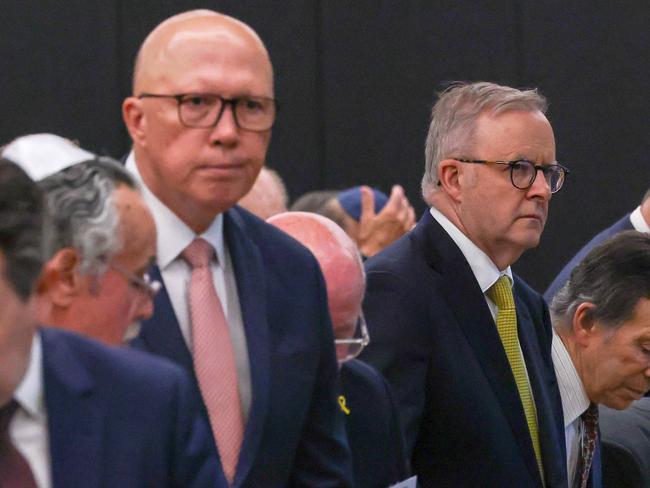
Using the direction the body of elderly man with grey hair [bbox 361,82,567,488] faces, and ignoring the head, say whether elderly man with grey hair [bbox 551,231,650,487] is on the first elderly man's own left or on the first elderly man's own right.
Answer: on the first elderly man's own left

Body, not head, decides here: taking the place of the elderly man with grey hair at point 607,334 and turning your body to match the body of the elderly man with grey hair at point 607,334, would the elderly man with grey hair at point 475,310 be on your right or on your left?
on your right

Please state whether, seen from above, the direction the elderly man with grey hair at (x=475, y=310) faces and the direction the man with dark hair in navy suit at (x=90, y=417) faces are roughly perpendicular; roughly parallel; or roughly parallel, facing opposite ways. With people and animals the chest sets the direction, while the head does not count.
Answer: roughly perpendicular

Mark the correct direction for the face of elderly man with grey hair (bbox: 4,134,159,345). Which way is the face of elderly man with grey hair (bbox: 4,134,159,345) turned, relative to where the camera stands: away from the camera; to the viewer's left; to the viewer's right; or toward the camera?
to the viewer's right
